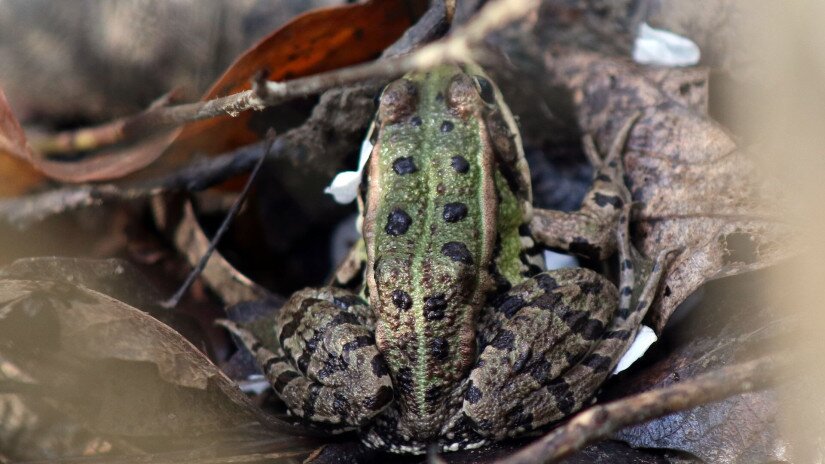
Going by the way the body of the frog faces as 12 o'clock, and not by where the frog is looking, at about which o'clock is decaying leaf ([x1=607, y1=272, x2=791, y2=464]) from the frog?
The decaying leaf is roughly at 4 o'clock from the frog.

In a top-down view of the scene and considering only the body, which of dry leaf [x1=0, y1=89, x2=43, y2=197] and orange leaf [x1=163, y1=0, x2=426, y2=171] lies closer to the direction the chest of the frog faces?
the orange leaf

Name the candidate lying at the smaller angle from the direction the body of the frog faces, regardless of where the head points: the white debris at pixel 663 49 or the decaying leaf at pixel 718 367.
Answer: the white debris

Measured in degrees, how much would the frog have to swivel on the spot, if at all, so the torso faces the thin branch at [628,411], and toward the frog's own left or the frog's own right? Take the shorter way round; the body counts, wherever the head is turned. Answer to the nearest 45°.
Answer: approximately 180°

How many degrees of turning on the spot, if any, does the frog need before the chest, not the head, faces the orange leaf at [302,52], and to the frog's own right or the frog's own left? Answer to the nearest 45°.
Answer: approximately 45° to the frog's own left

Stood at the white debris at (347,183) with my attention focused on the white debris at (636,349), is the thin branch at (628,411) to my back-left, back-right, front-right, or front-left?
front-right

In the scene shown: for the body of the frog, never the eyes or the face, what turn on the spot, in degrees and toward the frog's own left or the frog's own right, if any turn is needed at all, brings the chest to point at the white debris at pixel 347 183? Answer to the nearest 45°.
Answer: approximately 45° to the frog's own left

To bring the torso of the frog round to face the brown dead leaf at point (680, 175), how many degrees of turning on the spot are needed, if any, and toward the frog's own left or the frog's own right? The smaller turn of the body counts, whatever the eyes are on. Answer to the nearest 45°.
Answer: approximately 90° to the frog's own right

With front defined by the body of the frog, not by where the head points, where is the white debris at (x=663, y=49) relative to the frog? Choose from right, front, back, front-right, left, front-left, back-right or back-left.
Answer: front-right

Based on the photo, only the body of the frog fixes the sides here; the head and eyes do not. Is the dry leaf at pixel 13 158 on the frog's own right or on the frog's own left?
on the frog's own left

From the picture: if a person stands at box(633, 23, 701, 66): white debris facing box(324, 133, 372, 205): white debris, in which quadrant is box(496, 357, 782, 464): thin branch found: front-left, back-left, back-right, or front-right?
front-left

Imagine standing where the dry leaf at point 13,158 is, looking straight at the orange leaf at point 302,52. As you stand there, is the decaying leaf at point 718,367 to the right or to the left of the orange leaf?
right

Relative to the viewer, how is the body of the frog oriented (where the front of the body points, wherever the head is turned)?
away from the camera
